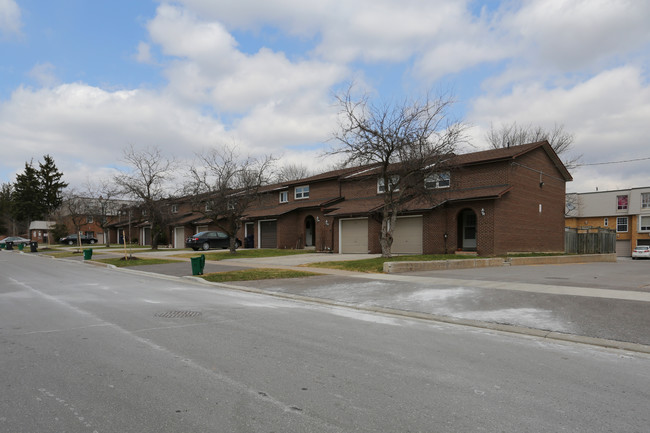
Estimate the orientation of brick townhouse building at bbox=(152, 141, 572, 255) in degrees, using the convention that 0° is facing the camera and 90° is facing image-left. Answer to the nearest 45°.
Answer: approximately 45°

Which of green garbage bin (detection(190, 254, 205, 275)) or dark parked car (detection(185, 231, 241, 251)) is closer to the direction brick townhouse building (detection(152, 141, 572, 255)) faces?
the green garbage bin

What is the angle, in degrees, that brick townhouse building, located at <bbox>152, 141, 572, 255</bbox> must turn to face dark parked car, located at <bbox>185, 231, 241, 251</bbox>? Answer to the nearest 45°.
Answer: approximately 90° to its right

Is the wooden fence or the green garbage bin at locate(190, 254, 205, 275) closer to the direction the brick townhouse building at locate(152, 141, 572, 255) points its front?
the green garbage bin
